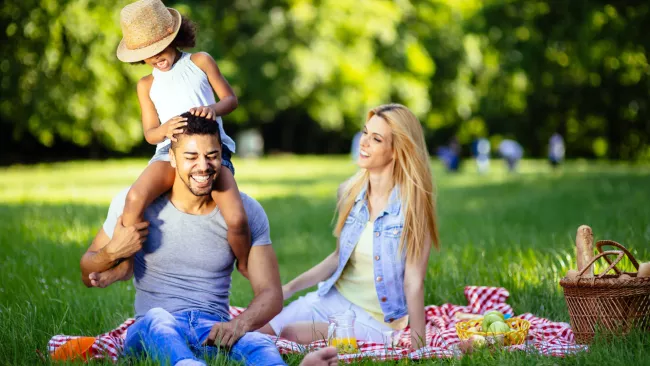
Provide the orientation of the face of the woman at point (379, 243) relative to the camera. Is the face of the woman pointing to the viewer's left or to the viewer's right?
to the viewer's left

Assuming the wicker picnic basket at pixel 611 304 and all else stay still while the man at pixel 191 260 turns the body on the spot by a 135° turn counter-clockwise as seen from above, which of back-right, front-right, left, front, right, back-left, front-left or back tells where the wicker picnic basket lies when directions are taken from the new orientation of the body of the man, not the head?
front-right

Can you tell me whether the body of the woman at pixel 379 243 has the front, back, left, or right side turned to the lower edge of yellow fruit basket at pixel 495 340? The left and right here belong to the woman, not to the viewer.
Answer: left

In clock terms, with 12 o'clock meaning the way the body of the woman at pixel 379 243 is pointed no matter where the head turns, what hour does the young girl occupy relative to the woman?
The young girl is roughly at 1 o'clock from the woman.

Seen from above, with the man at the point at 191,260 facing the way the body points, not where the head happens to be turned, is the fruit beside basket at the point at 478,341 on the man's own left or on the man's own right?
on the man's own left

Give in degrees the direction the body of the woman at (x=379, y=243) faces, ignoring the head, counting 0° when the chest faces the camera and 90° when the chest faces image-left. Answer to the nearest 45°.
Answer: approximately 45°
